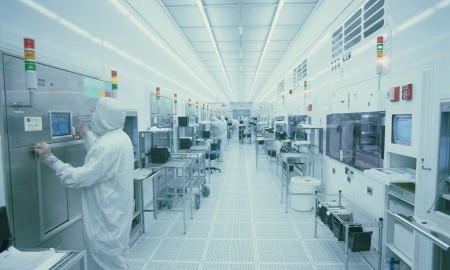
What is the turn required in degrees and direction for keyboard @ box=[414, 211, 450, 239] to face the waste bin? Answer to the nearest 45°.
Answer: approximately 90° to its right

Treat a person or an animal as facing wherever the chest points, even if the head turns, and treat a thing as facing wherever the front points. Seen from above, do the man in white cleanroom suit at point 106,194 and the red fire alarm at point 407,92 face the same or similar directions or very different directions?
same or similar directions

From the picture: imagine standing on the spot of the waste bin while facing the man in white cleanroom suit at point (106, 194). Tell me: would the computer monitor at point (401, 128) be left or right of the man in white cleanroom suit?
left

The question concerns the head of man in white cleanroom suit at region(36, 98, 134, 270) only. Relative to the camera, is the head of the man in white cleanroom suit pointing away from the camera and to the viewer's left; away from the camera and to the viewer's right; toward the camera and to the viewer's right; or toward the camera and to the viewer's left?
away from the camera and to the viewer's left

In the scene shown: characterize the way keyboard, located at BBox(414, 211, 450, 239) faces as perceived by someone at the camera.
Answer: facing the viewer and to the left of the viewer

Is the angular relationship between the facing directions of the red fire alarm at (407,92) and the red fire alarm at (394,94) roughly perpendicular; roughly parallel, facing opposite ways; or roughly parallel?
roughly parallel

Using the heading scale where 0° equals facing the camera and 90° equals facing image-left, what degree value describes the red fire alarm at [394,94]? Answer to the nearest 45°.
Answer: approximately 45°

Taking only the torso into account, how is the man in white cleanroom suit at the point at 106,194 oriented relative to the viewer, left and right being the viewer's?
facing away from the viewer and to the left of the viewer

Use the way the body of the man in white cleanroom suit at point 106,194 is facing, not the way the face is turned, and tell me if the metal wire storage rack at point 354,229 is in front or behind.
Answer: behind

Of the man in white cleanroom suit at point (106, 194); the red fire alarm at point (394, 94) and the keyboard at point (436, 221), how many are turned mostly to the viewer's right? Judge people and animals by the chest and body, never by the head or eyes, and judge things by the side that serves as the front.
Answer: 0
